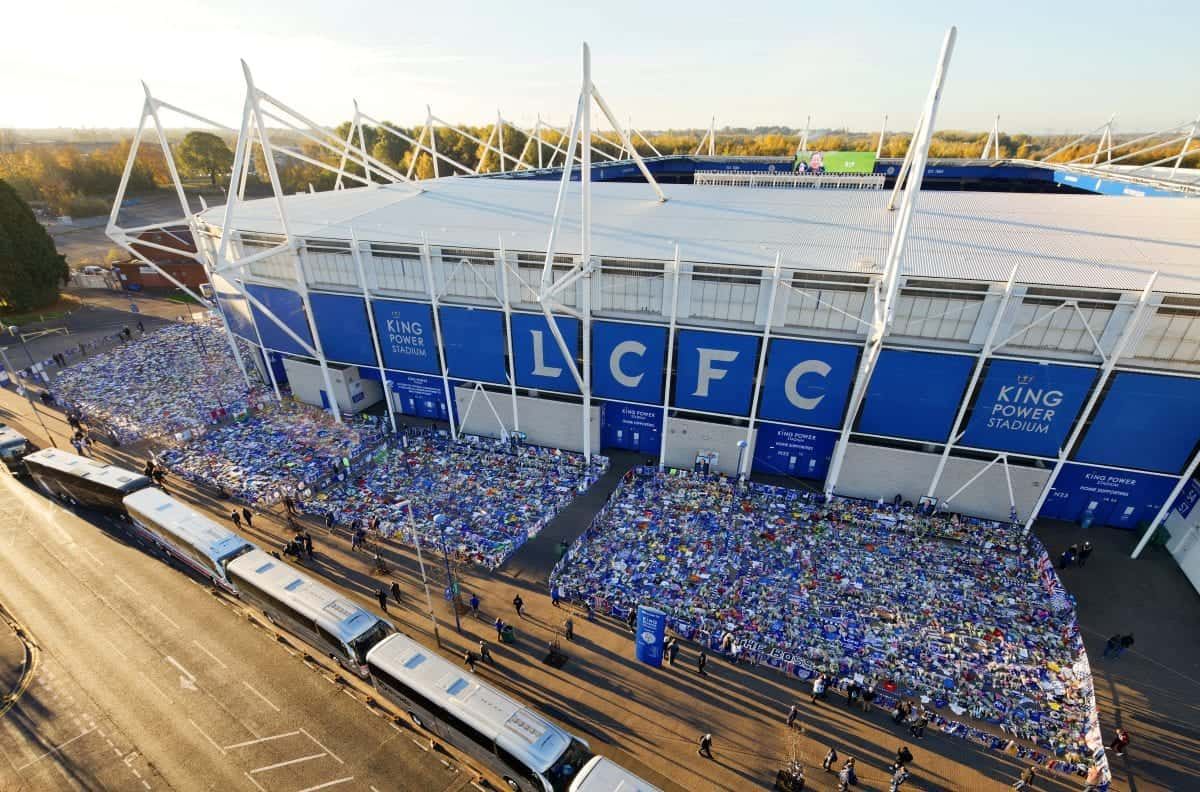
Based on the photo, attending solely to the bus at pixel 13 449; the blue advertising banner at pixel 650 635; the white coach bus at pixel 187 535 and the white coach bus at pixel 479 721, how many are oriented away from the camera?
0

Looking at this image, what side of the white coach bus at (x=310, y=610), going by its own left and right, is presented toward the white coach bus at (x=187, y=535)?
back

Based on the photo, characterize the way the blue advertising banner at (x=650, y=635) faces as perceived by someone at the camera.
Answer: facing the viewer and to the left of the viewer

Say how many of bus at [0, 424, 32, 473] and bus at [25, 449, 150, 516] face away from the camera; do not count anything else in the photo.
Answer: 0

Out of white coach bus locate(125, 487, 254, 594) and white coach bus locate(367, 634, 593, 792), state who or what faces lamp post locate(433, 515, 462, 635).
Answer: white coach bus locate(125, 487, 254, 594)

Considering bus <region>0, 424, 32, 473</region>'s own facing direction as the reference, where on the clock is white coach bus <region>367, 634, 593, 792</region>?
The white coach bus is roughly at 1 o'clock from the bus.

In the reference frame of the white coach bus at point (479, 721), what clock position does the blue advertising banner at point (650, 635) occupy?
The blue advertising banner is roughly at 10 o'clock from the white coach bus.

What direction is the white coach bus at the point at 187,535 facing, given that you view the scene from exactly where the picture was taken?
facing the viewer and to the right of the viewer

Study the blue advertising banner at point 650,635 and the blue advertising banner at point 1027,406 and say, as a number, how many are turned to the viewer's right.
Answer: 0

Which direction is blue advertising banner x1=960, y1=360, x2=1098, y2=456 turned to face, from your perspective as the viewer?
facing the viewer

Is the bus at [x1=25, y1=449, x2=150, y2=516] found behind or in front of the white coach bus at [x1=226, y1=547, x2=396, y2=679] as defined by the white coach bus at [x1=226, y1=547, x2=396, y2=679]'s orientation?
behind

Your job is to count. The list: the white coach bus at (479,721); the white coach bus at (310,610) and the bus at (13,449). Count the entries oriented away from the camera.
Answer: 0

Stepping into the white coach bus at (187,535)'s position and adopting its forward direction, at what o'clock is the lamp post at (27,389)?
The lamp post is roughly at 7 o'clock from the white coach bus.

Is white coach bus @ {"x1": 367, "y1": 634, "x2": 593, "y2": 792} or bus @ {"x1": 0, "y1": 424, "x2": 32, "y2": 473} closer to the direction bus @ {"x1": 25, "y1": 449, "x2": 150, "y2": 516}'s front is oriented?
the white coach bus

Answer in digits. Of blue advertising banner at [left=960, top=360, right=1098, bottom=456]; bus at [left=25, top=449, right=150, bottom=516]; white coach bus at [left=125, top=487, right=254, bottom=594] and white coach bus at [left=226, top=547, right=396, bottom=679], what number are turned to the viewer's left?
0

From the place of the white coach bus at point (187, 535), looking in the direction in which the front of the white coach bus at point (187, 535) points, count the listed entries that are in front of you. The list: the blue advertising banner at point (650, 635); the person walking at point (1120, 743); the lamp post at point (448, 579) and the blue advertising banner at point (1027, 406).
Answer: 4

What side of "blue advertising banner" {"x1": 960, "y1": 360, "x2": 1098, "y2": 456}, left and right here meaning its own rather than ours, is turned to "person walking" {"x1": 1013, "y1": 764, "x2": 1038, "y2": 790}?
front

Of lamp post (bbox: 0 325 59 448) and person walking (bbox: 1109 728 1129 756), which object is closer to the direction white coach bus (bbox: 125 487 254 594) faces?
the person walking

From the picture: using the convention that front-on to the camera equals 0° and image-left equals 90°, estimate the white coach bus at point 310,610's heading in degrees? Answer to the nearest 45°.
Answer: approximately 315°

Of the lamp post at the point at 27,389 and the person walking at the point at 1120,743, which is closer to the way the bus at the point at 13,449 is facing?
the person walking
